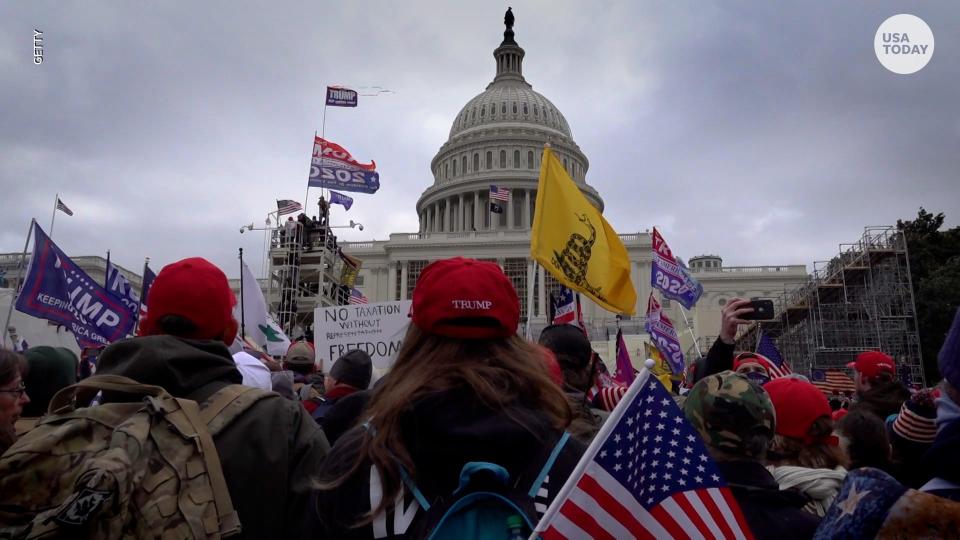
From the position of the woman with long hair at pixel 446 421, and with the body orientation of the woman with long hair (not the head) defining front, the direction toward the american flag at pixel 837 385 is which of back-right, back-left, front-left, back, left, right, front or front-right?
front-right

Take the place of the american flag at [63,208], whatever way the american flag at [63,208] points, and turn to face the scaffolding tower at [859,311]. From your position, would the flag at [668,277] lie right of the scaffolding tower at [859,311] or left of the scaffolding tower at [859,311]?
right

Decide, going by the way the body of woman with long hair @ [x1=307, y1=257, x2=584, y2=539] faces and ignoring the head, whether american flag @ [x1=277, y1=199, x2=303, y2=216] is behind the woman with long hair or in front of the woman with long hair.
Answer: in front

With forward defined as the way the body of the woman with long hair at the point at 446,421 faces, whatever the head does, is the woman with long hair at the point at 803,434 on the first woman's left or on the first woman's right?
on the first woman's right

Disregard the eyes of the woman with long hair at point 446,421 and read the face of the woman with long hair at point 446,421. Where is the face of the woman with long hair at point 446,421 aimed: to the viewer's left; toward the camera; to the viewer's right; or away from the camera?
away from the camera

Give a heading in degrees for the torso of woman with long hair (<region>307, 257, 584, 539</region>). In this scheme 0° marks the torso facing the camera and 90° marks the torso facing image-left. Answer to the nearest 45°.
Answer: approximately 180°

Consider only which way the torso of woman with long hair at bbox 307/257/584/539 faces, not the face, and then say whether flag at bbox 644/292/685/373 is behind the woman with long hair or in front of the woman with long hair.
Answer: in front

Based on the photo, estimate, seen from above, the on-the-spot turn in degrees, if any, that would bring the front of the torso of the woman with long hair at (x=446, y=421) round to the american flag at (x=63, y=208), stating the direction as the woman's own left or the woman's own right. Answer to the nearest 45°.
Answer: approximately 45° to the woman's own left
